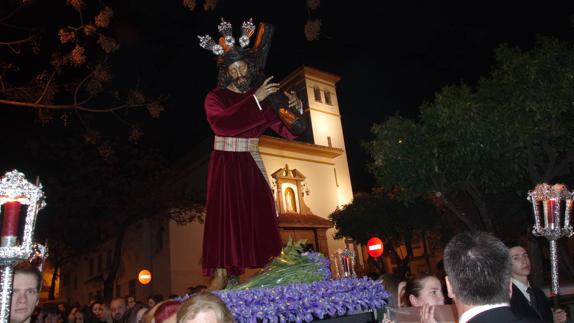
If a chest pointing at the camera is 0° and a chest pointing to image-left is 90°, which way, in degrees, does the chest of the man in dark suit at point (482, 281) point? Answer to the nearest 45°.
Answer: approximately 180°

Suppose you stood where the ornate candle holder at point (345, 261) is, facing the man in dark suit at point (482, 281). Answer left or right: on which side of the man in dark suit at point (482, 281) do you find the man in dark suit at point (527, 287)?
left

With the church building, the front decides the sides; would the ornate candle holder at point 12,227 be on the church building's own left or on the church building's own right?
on the church building's own right

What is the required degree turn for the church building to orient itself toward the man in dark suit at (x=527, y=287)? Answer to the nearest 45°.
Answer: approximately 45° to its right

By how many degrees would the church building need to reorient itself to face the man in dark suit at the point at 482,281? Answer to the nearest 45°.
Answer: approximately 45° to its right

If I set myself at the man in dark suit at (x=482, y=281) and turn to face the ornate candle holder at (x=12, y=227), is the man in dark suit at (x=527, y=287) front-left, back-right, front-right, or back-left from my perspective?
back-right

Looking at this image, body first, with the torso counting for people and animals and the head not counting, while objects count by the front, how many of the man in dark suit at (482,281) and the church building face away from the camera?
1

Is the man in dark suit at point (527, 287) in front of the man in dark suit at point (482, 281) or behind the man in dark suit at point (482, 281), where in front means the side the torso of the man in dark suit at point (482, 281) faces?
in front

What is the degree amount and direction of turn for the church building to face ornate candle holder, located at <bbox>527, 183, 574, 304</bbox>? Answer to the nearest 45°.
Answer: approximately 45° to its right

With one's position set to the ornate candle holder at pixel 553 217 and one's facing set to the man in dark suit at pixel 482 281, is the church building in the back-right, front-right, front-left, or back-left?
back-right

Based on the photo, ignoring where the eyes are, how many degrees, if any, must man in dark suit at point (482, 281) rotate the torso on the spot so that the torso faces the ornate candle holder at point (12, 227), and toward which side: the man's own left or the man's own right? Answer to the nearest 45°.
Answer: approximately 135° to the man's own left

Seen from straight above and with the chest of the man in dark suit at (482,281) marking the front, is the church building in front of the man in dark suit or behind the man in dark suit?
in front

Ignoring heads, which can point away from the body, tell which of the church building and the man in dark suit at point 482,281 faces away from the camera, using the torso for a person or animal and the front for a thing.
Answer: the man in dark suit
